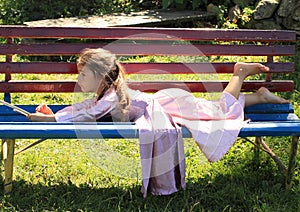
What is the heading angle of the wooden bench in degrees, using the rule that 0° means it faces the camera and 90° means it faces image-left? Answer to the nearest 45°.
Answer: approximately 0°
